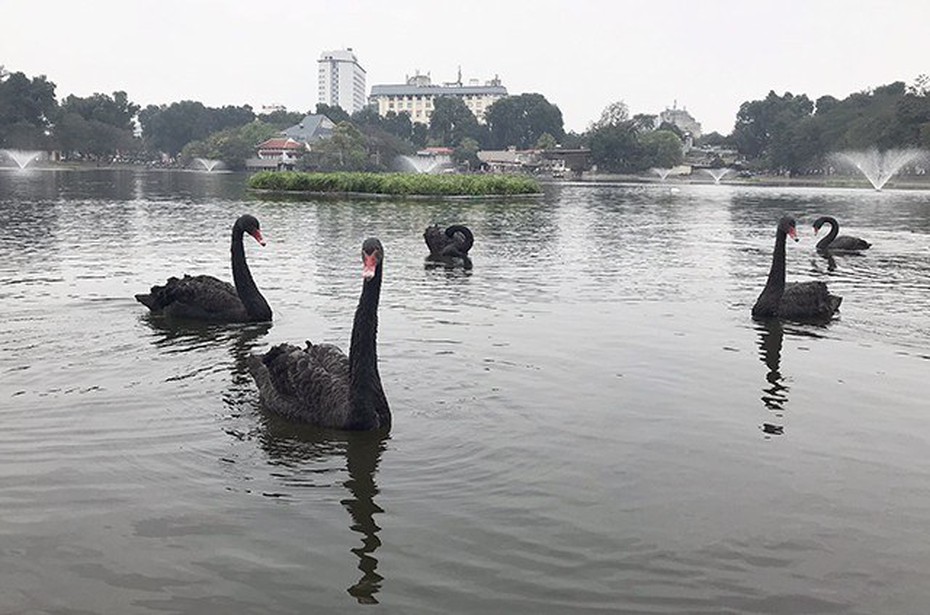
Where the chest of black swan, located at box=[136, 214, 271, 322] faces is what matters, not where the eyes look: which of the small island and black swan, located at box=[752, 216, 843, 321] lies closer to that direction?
the black swan

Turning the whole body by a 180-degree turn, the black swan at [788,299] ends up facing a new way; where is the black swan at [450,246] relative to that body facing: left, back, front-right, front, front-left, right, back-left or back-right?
back-left

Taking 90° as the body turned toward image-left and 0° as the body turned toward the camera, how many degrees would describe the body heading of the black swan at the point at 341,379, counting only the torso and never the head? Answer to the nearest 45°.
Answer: approximately 315°

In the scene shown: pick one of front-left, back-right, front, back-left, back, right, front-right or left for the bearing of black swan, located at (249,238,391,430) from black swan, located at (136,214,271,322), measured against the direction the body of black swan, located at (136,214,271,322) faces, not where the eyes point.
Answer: right

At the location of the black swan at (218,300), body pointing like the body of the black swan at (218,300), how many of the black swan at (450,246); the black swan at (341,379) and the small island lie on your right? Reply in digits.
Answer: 1

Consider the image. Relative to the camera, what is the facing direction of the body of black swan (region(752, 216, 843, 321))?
to the viewer's left

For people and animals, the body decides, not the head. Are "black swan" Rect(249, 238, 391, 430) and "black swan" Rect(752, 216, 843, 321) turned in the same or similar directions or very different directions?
very different directions

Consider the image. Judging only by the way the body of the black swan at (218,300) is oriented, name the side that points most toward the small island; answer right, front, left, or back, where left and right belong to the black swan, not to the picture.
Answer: left

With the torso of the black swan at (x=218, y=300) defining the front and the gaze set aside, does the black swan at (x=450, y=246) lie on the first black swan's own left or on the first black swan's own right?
on the first black swan's own left

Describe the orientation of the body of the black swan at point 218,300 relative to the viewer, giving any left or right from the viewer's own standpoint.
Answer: facing to the right of the viewer
